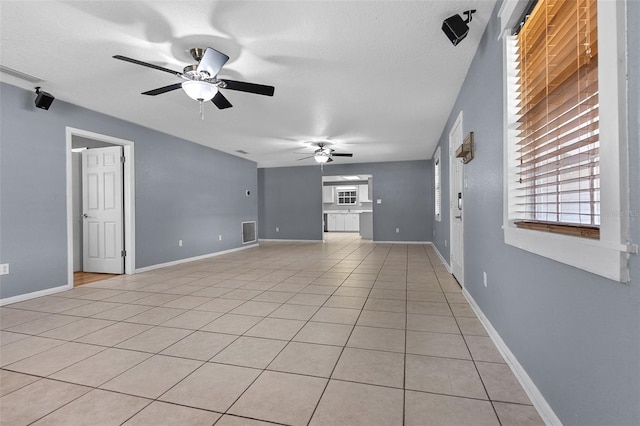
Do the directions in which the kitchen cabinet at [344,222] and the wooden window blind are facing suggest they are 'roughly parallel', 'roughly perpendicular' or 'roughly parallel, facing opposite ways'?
roughly perpendicular

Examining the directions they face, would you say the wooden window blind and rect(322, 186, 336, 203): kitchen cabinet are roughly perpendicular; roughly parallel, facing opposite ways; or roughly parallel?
roughly perpendicular

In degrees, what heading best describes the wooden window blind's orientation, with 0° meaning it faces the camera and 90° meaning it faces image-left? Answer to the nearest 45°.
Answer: approximately 45°

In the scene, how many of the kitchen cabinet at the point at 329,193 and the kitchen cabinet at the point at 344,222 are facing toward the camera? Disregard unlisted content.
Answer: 2

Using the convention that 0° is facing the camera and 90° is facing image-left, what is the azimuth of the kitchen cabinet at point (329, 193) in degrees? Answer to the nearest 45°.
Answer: approximately 0°

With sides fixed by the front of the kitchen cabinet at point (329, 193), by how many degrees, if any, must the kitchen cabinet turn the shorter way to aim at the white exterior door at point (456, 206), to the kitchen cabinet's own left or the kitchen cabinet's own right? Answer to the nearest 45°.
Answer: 0° — it already faces it

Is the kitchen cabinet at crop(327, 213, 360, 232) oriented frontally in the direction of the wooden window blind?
yes

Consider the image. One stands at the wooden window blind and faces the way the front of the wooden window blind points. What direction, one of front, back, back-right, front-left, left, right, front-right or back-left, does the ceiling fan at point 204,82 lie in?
front-right

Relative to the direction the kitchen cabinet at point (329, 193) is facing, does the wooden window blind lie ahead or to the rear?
ahead
